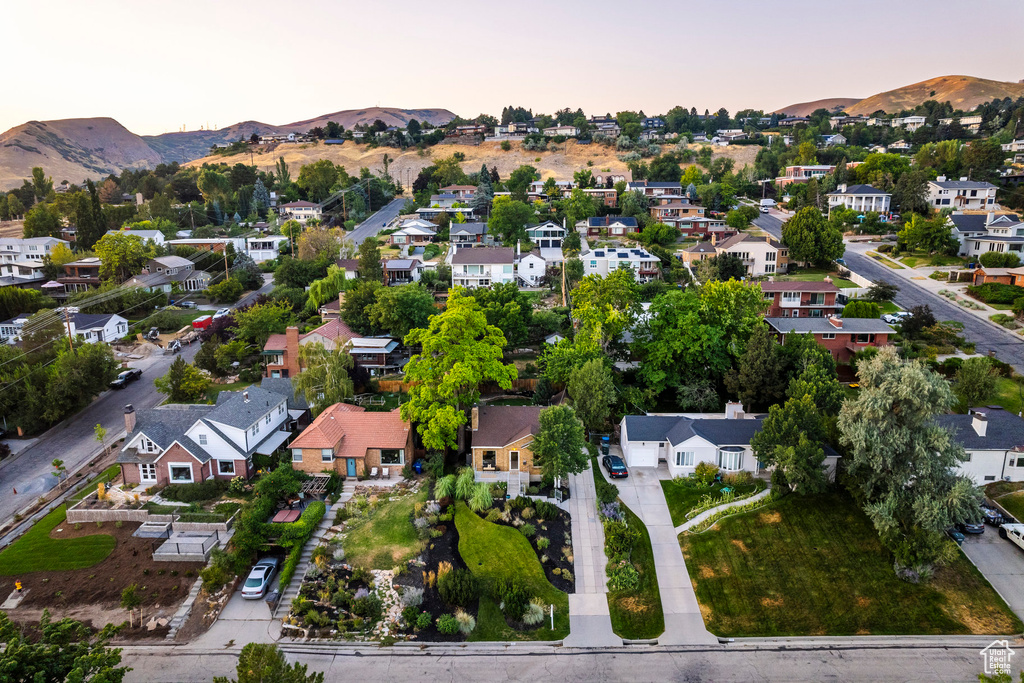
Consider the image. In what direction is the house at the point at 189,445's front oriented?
toward the camera

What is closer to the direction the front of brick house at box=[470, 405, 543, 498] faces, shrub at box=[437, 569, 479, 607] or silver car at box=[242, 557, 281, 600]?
the shrub

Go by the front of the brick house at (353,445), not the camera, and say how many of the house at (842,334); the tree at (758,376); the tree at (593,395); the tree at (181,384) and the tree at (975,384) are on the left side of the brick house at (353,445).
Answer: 4

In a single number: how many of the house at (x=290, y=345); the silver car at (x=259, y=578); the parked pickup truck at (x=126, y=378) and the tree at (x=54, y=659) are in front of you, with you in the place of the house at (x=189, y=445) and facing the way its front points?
2

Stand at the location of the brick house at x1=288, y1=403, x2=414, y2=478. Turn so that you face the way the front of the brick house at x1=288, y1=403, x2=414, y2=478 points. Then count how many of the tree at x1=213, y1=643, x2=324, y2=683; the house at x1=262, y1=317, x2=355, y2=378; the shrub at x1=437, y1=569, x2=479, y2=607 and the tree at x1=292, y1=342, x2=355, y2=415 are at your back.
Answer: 2

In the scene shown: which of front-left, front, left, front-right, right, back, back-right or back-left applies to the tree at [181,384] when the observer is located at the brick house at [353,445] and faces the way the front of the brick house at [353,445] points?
back-right

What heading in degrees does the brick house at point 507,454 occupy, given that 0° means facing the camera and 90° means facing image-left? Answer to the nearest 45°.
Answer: approximately 0°

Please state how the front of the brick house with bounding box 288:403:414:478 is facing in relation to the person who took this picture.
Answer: facing the viewer

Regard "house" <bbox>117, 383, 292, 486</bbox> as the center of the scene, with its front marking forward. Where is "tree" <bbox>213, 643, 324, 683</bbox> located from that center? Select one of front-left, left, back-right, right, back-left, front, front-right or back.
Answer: front

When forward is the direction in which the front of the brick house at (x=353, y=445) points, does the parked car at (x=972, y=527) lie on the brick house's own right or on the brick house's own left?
on the brick house's own left

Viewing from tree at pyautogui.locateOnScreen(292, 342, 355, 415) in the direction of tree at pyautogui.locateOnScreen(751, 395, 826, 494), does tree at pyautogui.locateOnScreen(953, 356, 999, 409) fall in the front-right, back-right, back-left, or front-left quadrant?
front-left

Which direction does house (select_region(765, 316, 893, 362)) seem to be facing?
toward the camera

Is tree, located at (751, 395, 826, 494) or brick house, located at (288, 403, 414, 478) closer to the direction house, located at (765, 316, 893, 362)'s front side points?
the tree

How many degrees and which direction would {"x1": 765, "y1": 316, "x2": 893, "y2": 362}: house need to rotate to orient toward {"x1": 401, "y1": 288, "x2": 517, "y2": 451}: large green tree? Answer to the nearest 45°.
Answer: approximately 45° to its right

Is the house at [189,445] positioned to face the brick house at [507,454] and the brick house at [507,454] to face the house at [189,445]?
no

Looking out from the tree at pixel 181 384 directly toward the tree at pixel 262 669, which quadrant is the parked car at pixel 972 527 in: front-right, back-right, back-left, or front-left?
front-left

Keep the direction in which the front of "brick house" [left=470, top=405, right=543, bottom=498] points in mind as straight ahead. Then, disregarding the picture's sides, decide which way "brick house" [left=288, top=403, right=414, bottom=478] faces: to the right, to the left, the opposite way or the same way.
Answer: the same way

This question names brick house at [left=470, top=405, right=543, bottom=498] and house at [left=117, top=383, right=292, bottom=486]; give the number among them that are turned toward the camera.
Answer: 2
